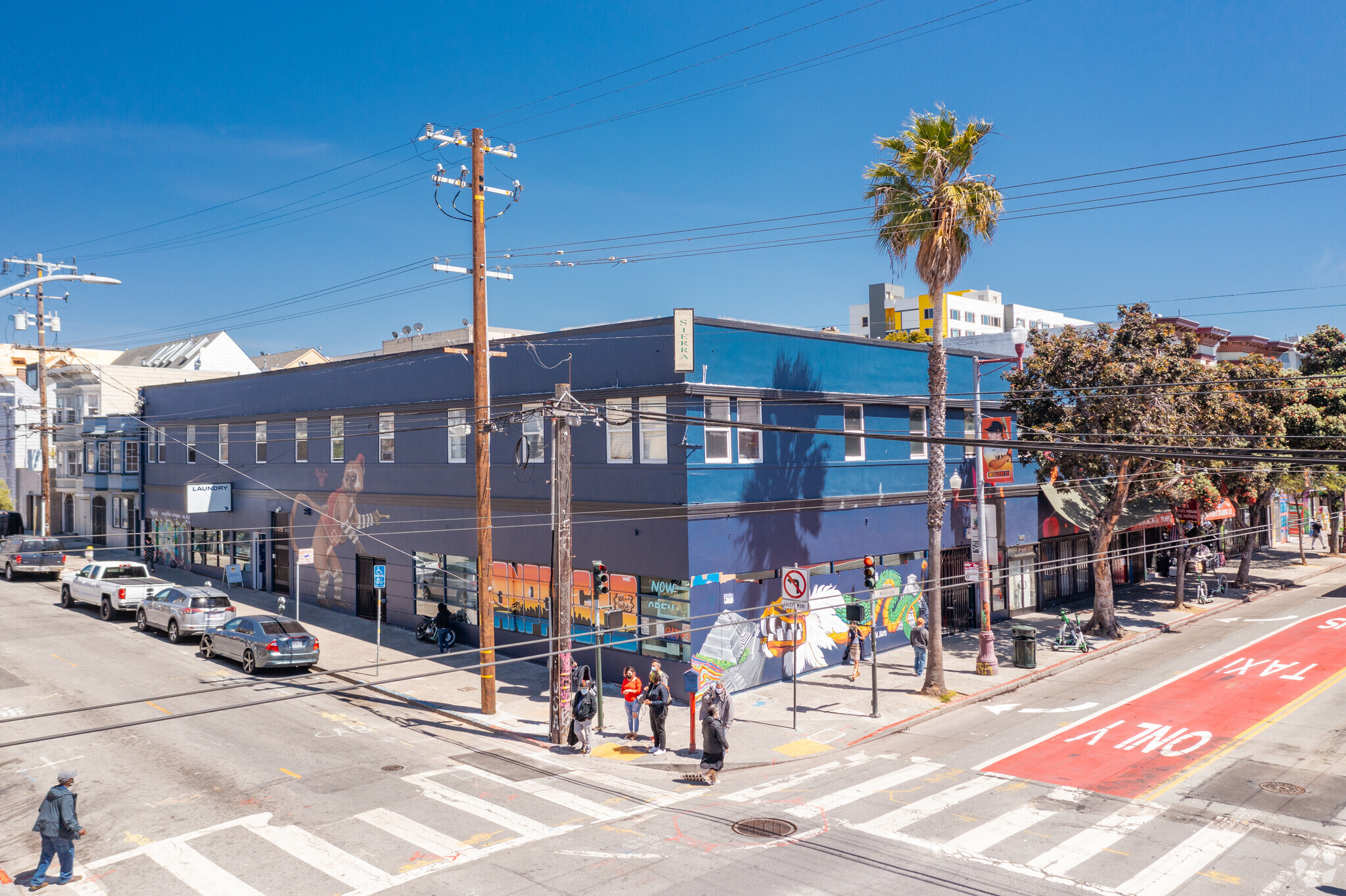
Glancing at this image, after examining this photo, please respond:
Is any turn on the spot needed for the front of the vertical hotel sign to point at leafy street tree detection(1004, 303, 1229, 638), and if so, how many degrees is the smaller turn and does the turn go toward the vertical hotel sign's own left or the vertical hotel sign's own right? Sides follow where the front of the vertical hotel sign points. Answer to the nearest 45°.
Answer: approximately 135° to the vertical hotel sign's own left

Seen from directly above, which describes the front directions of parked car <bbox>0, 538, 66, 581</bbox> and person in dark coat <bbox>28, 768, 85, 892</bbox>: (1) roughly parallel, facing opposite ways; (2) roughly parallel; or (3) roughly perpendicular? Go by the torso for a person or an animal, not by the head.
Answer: roughly perpendicular

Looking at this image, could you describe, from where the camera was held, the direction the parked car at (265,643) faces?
facing away from the viewer and to the left of the viewer

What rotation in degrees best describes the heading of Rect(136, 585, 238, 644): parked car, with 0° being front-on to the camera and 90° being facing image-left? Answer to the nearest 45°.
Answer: approximately 135°

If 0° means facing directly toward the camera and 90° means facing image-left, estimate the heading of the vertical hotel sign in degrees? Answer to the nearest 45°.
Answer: approximately 0°

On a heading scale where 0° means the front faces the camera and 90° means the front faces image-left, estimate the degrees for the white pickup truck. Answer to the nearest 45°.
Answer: approximately 135°

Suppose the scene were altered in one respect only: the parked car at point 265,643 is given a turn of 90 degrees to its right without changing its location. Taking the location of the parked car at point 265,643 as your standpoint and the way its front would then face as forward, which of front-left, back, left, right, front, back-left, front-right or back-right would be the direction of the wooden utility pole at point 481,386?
right

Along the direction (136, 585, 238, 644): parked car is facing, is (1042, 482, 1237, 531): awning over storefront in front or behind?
behind
